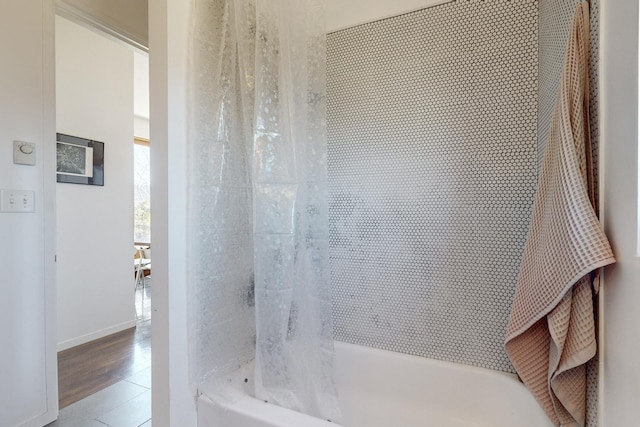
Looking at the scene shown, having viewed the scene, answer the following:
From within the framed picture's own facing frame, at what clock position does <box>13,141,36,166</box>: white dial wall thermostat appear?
The white dial wall thermostat is roughly at 2 o'clock from the framed picture.

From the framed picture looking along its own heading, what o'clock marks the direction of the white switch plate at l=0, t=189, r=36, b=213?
The white switch plate is roughly at 2 o'clock from the framed picture.

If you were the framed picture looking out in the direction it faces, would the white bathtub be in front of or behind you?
in front

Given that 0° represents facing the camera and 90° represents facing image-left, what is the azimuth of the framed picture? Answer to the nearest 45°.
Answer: approximately 315°

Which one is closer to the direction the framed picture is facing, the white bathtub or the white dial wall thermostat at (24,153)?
the white bathtub

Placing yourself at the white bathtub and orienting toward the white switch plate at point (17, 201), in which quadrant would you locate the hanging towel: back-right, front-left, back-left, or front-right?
back-left

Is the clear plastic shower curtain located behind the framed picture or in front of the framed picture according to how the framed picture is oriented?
in front
